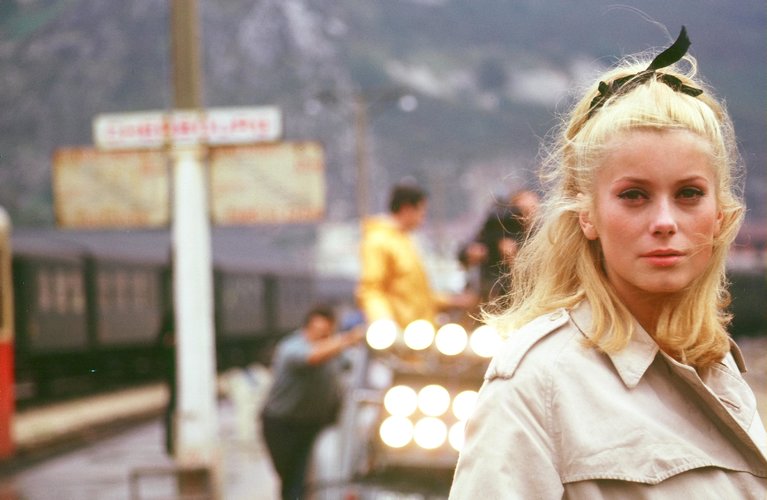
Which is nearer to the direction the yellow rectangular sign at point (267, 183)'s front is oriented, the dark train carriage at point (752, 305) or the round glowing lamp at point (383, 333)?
the round glowing lamp

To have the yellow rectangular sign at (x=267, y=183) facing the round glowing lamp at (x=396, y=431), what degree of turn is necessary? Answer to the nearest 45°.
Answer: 0° — it already faces it

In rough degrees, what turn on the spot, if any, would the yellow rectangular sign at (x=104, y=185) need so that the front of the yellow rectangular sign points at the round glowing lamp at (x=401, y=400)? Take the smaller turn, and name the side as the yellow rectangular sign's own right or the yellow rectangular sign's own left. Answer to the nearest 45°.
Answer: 0° — it already faces it

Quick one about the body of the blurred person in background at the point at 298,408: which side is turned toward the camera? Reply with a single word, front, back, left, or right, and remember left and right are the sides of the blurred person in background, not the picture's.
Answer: right

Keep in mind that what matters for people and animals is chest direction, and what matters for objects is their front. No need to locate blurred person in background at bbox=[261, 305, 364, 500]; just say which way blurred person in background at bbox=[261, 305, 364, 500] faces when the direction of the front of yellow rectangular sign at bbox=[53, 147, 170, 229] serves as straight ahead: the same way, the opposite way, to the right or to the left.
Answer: to the left

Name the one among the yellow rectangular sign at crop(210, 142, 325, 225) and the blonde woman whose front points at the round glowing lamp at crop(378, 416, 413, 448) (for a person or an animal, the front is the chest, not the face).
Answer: the yellow rectangular sign
